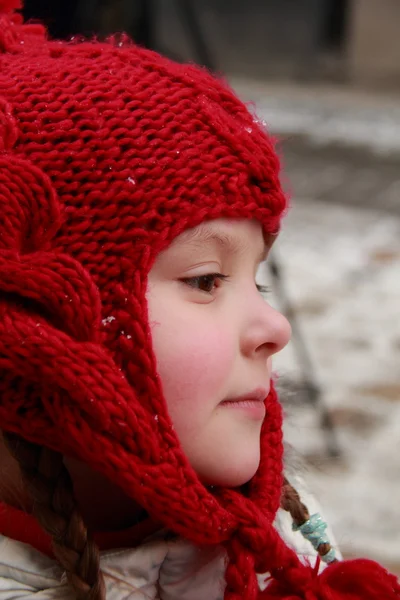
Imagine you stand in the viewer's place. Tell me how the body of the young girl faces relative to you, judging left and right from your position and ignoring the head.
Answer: facing to the right of the viewer

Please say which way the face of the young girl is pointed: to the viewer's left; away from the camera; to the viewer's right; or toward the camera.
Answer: to the viewer's right
